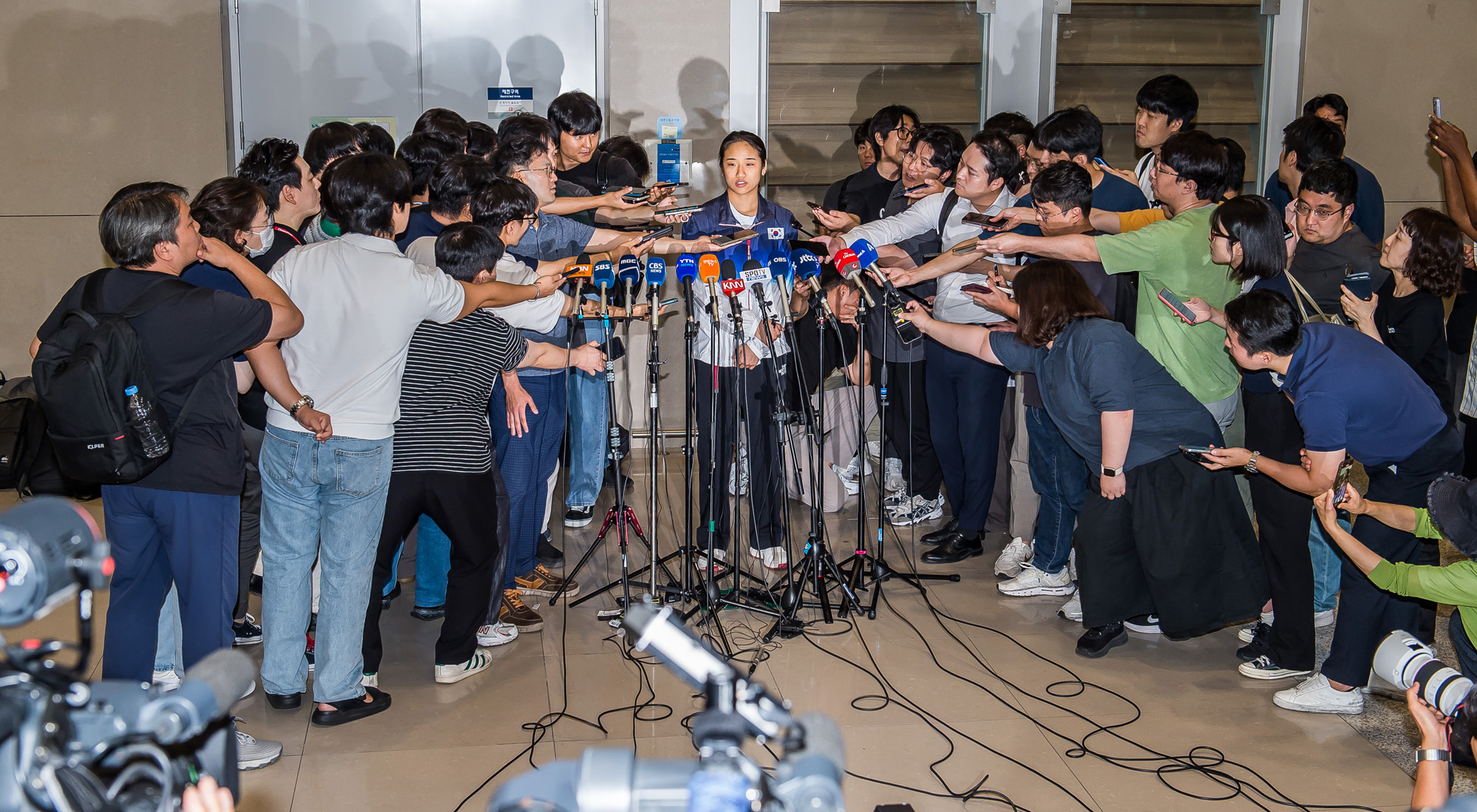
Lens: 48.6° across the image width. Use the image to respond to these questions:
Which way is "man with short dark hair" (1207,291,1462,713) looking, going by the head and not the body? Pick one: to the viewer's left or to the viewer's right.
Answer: to the viewer's left

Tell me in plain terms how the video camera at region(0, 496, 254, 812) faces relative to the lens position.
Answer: facing away from the viewer and to the right of the viewer

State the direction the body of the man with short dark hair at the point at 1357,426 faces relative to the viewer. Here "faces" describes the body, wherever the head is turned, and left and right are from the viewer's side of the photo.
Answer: facing to the left of the viewer

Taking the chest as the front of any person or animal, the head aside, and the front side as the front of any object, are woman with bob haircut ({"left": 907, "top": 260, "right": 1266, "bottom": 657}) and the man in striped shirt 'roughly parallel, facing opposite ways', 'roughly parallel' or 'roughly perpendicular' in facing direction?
roughly perpendicular

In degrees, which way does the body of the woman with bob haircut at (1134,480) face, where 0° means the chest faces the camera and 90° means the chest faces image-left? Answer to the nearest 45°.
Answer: approximately 90°

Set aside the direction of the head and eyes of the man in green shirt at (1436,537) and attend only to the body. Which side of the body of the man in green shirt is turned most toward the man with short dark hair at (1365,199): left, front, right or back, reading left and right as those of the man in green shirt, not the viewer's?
right

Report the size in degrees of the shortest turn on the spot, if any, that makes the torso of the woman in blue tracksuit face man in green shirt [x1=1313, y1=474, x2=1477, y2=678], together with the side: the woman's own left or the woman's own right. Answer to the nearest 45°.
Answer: approximately 45° to the woman's own left

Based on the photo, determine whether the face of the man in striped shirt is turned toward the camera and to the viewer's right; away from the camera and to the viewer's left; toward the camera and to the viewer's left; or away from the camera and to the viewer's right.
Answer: away from the camera and to the viewer's right

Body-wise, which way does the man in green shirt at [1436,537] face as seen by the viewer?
to the viewer's left

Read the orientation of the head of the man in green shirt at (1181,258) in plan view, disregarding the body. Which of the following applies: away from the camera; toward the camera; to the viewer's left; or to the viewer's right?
to the viewer's left

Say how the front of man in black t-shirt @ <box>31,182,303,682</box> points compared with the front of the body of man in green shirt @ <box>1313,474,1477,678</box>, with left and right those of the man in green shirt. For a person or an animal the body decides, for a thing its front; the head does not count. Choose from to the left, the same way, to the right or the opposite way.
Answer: to the right

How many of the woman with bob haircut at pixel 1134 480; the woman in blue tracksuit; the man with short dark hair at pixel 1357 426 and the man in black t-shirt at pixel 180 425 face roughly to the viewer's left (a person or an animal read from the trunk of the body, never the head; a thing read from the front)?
2

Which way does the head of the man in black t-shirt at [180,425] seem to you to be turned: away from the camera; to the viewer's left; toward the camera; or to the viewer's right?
to the viewer's right

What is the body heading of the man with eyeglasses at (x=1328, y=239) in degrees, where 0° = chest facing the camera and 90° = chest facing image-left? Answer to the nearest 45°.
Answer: approximately 45°
